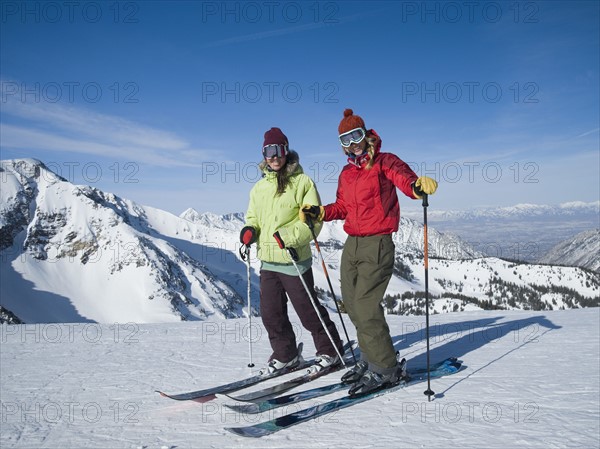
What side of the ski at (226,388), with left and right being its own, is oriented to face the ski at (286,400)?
left

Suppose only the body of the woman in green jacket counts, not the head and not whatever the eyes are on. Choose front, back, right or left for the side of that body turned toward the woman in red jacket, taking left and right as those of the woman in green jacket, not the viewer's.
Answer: left

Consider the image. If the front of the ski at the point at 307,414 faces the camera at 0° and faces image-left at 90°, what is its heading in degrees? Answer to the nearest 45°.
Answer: approximately 45°

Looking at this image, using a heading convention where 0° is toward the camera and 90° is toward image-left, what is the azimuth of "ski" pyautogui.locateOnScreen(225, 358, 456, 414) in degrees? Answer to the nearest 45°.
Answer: approximately 45°

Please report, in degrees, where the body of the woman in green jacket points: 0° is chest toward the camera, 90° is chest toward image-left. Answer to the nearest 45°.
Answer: approximately 45°

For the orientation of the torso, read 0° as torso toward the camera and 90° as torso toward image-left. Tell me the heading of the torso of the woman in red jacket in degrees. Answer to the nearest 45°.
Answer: approximately 45°
